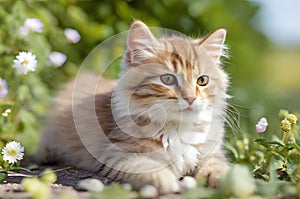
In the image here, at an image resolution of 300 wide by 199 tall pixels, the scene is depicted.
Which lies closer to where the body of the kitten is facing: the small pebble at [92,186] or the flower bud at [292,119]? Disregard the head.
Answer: the flower bud

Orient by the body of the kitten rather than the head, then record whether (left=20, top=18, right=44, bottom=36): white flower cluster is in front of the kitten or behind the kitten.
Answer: behind

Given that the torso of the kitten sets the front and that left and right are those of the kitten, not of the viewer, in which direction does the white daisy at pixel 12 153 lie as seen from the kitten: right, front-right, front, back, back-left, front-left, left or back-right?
back-right

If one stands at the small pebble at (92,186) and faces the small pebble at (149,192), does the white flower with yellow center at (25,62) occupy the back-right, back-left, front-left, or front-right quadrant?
back-left

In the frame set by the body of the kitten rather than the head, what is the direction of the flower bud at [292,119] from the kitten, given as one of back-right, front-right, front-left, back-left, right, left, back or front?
front-left

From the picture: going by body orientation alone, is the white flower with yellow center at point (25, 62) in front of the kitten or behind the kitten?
behind

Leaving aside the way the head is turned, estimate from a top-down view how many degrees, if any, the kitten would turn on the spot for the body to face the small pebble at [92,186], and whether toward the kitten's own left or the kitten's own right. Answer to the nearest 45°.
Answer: approximately 90° to the kitten's own right

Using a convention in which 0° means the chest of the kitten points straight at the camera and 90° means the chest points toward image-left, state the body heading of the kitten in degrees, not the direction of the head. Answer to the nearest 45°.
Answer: approximately 315°
